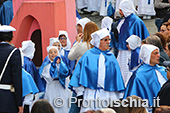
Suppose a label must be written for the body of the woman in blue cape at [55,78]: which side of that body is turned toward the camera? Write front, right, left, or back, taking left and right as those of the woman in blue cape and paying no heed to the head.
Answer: front

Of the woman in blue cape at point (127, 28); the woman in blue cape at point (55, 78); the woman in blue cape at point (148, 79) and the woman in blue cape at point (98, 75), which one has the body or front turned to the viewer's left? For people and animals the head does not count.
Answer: the woman in blue cape at point (127, 28)

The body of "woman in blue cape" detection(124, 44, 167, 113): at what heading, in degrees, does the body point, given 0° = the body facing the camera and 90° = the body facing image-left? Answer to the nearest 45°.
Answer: approximately 315°

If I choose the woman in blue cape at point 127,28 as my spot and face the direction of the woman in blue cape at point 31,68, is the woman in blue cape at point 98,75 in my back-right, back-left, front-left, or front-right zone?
front-left

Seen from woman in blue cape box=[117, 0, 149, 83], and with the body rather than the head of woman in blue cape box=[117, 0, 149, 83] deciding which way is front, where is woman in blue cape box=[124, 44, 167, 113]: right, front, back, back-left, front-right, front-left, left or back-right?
left

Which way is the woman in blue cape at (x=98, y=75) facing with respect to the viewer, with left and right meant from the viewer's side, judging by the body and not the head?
facing the viewer and to the right of the viewer

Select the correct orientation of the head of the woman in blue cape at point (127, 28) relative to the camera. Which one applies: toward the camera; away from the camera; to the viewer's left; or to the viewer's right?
to the viewer's left

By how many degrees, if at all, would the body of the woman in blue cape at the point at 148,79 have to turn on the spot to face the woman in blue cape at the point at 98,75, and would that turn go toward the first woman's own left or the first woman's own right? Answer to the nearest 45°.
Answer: approximately 135° to the first woman's own right
